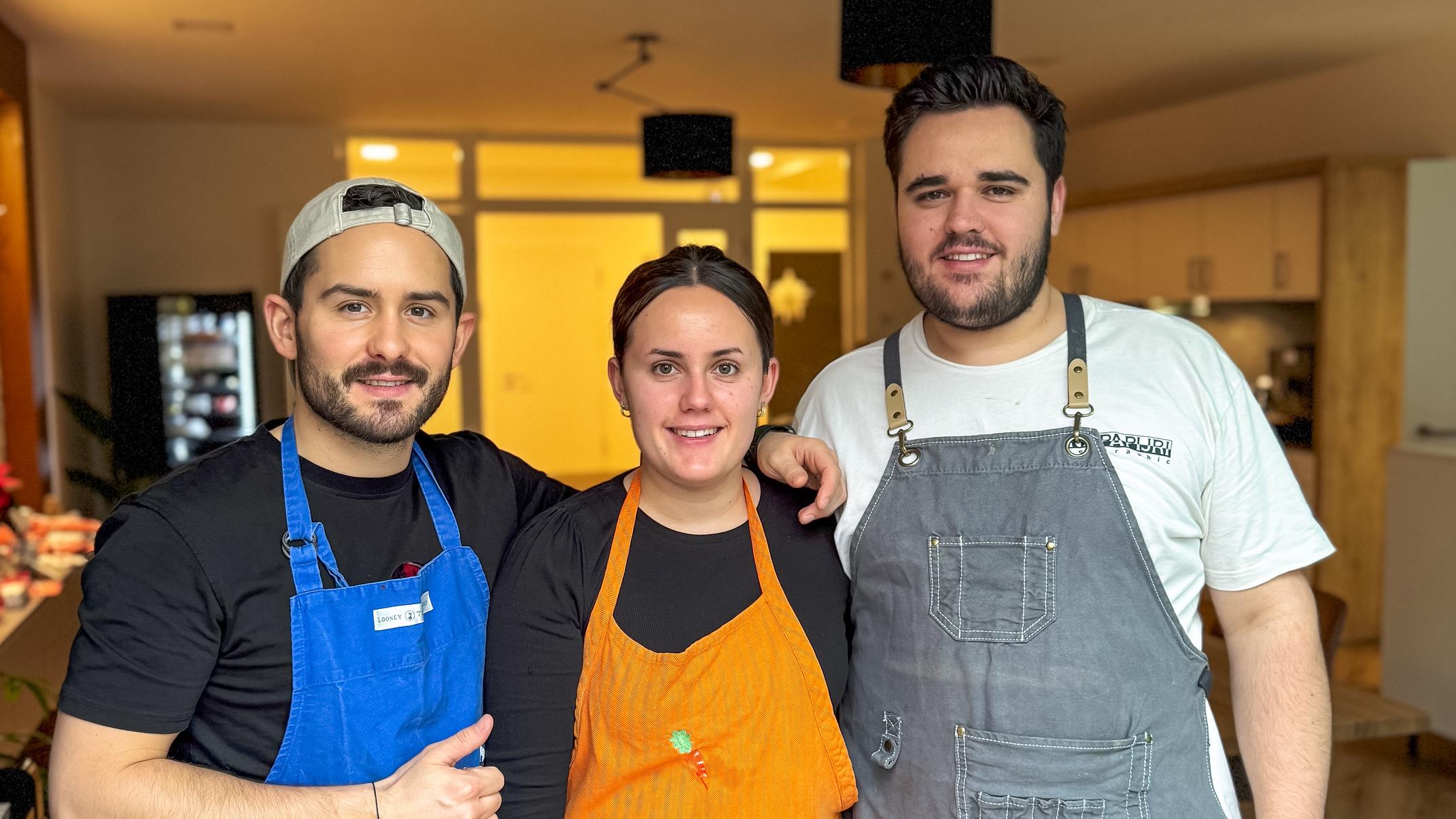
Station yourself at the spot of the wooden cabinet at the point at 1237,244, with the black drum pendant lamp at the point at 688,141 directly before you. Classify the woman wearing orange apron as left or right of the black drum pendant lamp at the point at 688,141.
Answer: left

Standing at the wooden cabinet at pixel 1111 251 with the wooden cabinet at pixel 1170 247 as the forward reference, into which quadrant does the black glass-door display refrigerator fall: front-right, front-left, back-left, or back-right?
back-right

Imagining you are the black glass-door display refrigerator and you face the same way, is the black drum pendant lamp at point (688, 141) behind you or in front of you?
in front

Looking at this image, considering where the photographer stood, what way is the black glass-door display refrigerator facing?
facing the viewer and to the right of the viewer

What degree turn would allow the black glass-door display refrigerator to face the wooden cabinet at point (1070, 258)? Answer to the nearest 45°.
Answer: approximately 45° to its left

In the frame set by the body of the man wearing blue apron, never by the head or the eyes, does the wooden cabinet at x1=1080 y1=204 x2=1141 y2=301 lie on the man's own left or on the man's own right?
on the man's own left

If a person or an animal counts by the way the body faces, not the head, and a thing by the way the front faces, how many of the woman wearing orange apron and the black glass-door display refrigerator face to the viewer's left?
0

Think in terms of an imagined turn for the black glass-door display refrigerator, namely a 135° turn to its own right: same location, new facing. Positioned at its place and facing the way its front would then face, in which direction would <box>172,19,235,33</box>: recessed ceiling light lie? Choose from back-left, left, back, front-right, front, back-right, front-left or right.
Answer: left

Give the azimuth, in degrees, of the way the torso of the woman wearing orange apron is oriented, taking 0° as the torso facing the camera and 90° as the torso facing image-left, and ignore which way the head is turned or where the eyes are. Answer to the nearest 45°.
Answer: approximately 0°

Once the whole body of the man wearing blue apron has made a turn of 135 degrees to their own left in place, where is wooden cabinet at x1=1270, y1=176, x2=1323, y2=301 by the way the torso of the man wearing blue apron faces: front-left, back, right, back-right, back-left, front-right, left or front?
front-right
